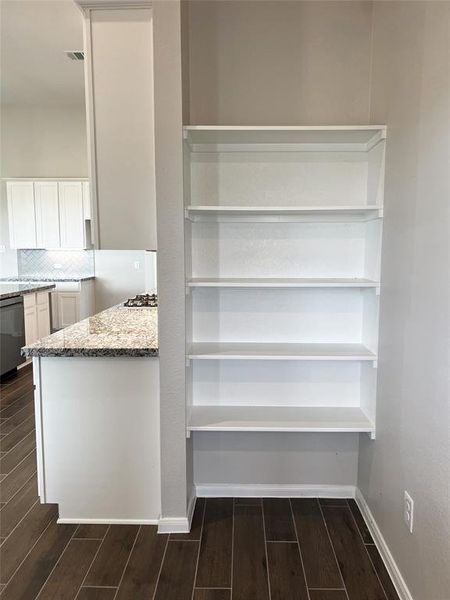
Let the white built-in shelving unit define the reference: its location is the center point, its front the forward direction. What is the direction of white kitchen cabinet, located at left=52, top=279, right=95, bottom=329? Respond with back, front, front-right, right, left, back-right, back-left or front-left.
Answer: back-right

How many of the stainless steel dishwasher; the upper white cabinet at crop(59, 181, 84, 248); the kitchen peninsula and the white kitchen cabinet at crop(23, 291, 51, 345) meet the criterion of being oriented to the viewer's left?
1

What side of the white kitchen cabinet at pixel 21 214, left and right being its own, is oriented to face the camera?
front

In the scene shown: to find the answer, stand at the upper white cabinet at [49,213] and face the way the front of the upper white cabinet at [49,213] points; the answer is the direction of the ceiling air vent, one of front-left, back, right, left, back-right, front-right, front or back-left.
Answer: front

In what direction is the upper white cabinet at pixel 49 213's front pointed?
toward the camera

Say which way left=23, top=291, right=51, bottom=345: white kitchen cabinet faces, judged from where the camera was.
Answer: facing the viewer and to the right of the viewer

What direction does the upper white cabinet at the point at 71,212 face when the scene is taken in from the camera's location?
facing the viewer

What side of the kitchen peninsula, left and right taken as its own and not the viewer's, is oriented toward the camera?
left
